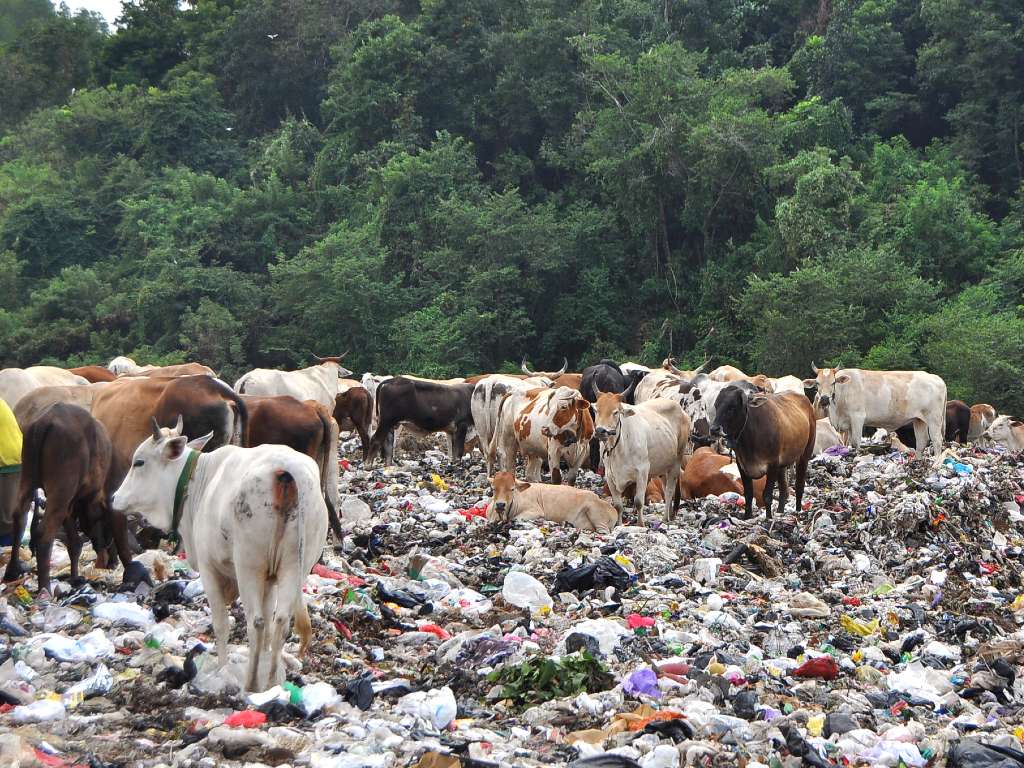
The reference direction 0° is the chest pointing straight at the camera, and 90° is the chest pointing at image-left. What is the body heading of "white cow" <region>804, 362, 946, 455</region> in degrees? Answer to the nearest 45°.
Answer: approximately 90°

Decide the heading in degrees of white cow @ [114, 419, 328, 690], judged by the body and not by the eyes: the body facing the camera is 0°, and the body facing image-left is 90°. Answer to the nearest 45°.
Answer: approximately 135°

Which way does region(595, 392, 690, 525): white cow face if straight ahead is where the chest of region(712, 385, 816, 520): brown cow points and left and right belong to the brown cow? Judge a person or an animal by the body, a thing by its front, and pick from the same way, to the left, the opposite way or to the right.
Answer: the same way

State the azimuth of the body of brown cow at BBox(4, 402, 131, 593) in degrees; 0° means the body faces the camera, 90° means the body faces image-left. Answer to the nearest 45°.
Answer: approximately 225°

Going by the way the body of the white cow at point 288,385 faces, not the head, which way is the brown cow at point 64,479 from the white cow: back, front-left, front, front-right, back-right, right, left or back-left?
right

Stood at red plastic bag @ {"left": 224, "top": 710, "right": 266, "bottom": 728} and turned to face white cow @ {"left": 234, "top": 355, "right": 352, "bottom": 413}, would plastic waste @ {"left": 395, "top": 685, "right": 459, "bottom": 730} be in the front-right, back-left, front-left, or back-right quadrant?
front-right

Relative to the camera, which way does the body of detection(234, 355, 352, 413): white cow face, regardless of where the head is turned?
to the viewer's right

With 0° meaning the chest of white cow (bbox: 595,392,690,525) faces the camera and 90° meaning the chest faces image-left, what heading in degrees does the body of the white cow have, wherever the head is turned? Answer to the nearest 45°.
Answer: approximately 45°

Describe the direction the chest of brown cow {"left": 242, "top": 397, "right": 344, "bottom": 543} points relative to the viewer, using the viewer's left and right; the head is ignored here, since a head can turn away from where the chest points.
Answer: facing to the left of the viewer

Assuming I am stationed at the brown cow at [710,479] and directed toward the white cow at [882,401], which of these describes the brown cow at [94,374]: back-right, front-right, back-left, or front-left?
back-left
